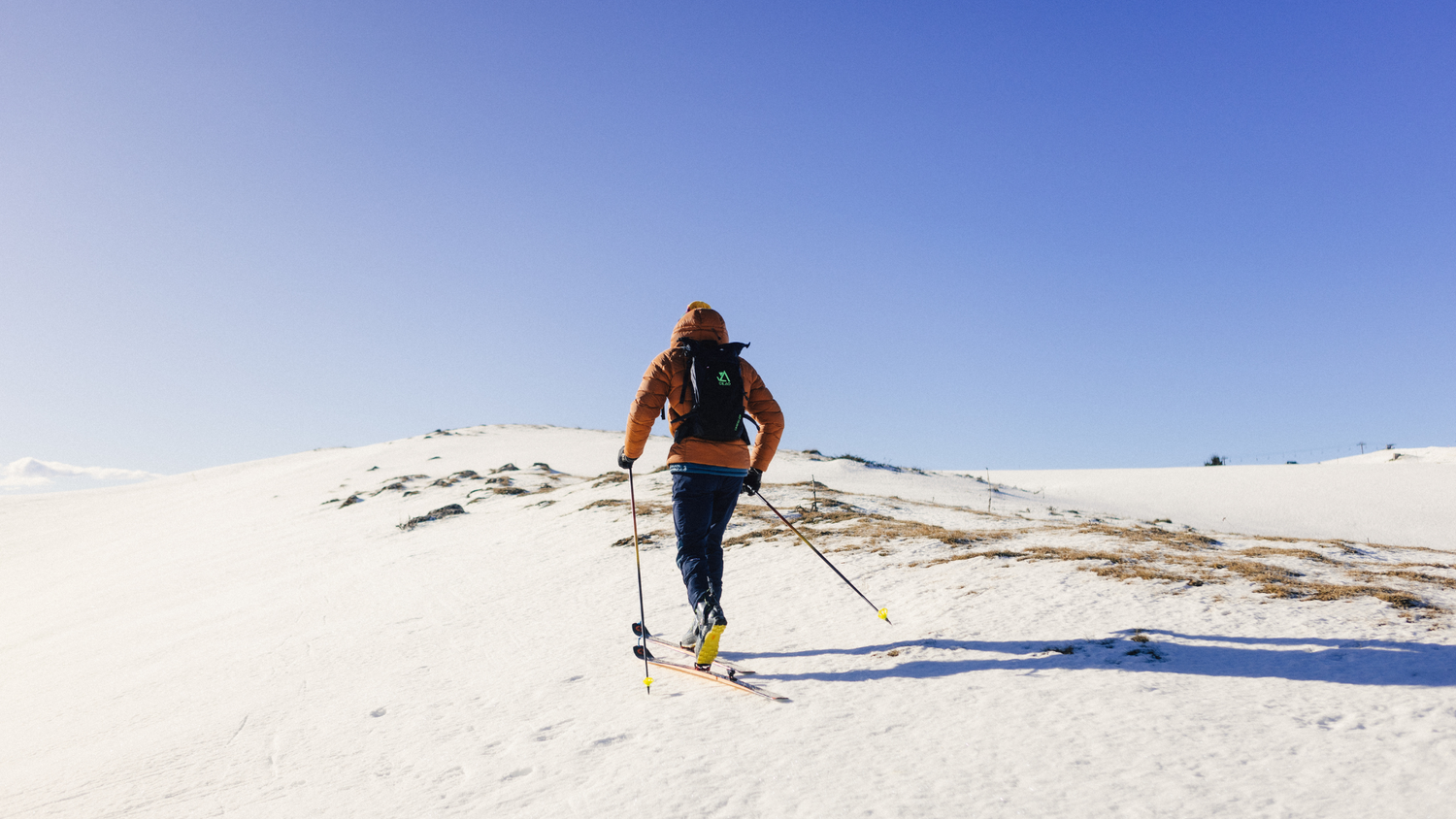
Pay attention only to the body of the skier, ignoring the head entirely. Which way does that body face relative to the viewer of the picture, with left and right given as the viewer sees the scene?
facing away from the viewer and to the left of the viewer

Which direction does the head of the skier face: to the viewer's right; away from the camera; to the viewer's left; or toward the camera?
away from the camera
